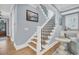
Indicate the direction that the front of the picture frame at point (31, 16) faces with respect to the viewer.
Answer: facing the viewer and to the right of the viewer

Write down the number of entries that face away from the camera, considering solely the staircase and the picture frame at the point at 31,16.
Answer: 0
